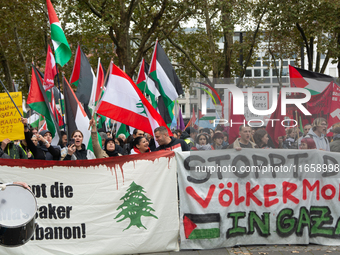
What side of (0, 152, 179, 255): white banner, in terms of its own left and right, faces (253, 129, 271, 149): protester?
left

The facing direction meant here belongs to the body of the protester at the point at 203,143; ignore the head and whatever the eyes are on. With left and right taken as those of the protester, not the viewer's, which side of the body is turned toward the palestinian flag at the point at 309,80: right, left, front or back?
left

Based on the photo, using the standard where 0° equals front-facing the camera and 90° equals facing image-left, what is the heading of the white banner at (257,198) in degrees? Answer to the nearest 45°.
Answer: approximately 0°

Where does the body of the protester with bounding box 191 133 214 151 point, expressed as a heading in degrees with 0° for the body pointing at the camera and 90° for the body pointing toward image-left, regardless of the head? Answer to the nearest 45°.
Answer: approximately 0°

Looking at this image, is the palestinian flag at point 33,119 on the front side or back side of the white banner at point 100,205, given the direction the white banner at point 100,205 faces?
on the back side

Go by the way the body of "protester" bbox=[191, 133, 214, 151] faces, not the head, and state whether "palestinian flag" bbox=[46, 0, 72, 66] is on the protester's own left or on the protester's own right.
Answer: on the protester's own right
